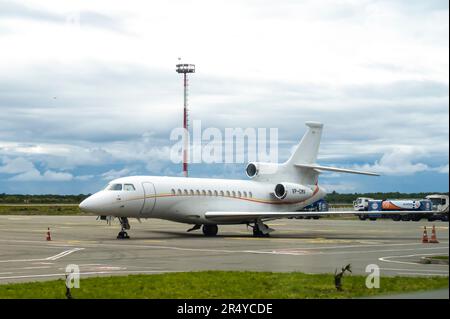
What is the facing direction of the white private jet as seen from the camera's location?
facing the viewer and to the left of the viewer
